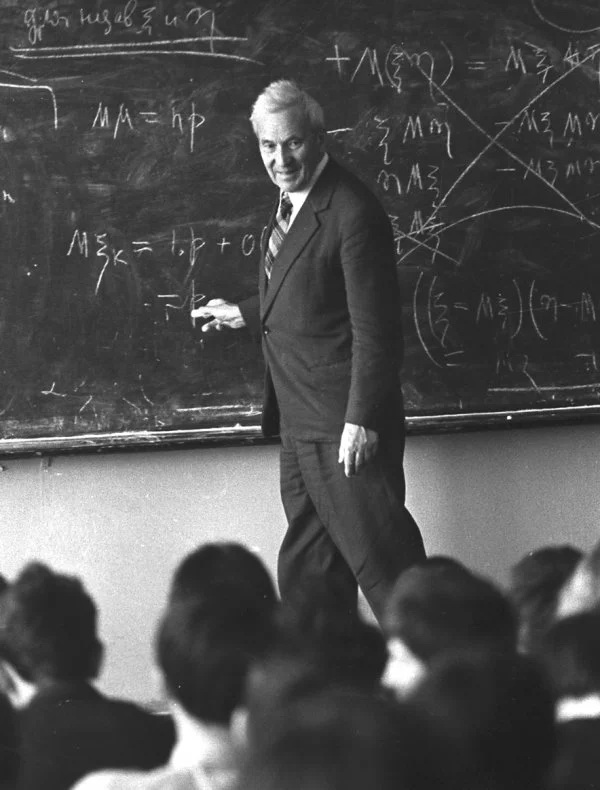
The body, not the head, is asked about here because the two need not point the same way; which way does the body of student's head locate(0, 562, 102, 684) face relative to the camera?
away from the camera

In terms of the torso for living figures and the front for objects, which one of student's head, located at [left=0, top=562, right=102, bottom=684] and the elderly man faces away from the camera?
the student's head

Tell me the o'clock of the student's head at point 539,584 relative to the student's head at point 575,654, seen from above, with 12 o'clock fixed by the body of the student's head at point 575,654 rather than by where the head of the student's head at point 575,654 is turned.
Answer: the student's head at point 539,584 is roughly at 12 o'clock from the student's head at point 575,654.

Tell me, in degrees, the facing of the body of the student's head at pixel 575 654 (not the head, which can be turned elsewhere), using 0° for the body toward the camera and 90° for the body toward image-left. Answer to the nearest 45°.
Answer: approximately 180°

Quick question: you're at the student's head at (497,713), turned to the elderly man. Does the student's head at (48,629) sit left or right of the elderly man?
left

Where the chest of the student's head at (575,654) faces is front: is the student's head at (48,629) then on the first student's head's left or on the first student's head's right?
on the first student's head's left

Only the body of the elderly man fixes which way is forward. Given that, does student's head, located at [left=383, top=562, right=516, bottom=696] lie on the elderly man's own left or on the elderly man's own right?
on the elderly man's own left

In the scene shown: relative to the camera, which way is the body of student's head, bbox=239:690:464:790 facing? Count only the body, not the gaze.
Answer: away from the camera

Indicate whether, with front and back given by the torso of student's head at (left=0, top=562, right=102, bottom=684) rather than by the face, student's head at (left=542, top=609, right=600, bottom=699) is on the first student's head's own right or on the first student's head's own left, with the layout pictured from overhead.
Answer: on the first student's head's own right

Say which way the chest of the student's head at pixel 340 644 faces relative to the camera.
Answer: away from the camera
